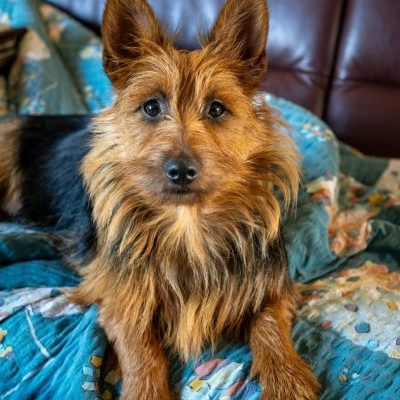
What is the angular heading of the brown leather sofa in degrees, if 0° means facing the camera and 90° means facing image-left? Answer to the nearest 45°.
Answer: approximately 0°
